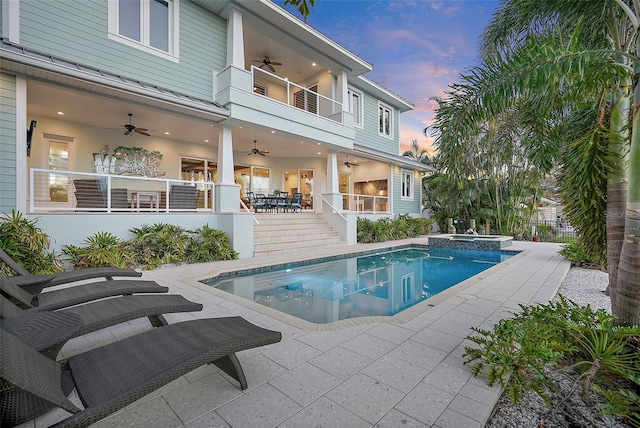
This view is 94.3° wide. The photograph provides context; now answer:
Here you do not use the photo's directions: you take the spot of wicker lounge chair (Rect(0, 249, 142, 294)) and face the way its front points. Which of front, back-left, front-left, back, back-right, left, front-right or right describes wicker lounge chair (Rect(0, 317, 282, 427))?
right

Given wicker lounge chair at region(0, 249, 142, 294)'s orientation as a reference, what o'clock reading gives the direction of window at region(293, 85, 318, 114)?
The window is roughly at 11 o'clock from the wicker lounge chair.

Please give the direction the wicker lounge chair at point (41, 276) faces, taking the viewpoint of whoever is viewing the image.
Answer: facing to the right of the viewer

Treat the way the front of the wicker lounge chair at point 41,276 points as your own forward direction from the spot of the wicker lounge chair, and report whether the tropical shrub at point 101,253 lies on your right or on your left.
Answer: on your left

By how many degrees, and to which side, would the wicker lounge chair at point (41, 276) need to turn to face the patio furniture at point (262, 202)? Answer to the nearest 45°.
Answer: approximately 45° to its left

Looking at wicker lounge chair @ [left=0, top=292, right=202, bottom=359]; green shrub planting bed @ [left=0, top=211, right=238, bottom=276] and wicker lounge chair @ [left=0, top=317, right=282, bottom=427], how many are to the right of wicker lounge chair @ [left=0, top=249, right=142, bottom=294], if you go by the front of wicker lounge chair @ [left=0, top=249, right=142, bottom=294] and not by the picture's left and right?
2

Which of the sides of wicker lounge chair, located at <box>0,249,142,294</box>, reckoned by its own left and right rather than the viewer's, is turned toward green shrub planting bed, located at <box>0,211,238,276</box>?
left

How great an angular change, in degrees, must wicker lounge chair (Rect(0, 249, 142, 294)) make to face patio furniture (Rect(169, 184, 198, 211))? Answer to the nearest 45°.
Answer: approximately 45° to its left

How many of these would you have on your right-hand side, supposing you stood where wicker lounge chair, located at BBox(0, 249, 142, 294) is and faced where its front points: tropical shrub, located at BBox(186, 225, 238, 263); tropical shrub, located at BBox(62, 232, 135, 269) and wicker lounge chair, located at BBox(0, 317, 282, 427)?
1

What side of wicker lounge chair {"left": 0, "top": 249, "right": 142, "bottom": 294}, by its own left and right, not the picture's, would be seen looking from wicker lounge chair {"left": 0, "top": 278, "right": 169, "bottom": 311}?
right

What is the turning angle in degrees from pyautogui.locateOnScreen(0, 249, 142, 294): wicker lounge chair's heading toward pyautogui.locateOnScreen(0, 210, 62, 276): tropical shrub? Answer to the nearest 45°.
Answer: approximately 90° to its left

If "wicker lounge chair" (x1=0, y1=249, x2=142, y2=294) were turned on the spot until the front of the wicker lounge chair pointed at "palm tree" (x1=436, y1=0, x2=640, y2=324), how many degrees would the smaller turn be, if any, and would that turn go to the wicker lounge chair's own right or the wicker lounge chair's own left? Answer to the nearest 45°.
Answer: approximately 45° to the wicker lounge chair's own right

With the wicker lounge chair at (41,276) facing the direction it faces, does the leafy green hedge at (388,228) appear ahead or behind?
ahead

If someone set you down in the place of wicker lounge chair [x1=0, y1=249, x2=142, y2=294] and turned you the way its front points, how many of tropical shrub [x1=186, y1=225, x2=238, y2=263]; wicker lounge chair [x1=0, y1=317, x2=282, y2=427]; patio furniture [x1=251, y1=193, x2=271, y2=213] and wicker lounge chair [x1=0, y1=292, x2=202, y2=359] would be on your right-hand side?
2
